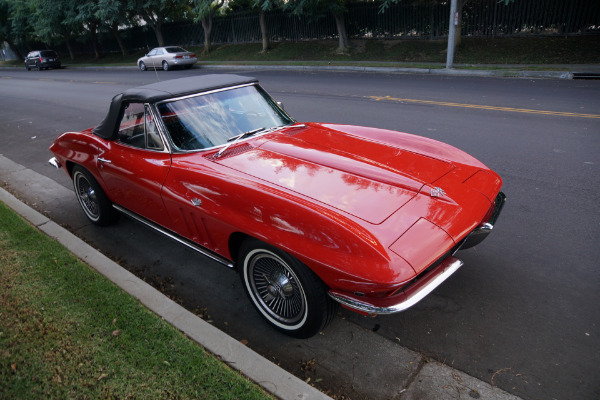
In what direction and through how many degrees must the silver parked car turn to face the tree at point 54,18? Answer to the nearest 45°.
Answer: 0° — it already faces it

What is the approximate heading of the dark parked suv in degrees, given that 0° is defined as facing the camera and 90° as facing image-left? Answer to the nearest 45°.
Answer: approximately 135°

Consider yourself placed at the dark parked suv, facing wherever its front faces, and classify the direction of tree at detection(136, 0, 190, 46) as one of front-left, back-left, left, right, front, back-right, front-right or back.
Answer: back

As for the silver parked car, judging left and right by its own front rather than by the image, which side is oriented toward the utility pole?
back

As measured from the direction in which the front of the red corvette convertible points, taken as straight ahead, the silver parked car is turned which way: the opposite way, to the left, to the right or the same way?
the opposite way

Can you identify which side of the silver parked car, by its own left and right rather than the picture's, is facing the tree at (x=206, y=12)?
right

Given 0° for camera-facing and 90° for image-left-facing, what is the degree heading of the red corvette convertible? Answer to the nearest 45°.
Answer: approximately 315°

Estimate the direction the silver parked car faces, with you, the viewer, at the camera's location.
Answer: facing away from the viewer and to the left of the viewer

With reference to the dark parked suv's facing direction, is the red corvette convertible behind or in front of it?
behind
